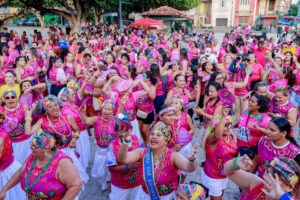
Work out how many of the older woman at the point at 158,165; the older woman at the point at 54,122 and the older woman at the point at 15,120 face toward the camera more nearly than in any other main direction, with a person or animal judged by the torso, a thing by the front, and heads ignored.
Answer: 3

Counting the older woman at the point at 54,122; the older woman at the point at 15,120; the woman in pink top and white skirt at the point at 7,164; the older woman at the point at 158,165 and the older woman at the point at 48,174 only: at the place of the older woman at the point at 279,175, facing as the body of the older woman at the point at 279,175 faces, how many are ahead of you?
5

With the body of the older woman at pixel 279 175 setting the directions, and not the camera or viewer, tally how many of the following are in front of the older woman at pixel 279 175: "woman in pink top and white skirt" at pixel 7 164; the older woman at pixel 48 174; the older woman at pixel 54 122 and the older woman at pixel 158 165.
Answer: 4

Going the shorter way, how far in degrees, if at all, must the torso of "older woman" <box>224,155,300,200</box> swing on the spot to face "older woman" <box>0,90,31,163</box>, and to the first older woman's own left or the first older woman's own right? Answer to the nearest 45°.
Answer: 0° — they already face them

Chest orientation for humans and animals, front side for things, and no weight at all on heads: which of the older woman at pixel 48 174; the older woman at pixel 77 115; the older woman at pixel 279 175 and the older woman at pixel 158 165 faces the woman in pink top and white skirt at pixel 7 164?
the older woman at pixel 279 175

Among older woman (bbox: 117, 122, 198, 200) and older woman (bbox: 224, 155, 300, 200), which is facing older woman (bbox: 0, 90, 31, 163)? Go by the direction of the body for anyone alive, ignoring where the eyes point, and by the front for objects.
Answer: older woman (bbox: 224, 155, 300, 200)

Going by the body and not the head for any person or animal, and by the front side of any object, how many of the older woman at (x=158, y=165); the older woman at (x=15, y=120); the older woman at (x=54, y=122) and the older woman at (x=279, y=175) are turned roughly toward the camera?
3

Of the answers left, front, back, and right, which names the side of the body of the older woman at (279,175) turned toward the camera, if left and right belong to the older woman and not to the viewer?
left

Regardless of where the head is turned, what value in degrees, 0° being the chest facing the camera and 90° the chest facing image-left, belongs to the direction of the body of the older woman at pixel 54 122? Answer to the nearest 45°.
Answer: approximately 0°

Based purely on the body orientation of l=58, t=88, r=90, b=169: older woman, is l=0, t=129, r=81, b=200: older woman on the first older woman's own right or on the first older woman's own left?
on the first older woman's own right

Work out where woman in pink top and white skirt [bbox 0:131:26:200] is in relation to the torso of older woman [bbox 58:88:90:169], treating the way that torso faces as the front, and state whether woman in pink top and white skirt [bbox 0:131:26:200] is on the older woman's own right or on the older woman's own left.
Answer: on the older woman's own right
